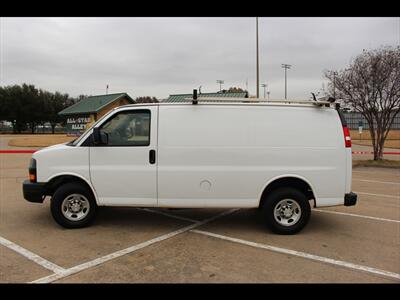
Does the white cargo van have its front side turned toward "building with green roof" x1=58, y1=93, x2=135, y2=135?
no

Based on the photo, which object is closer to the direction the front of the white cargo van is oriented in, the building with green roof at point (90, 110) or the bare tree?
the building with green roof

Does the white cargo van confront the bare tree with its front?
no

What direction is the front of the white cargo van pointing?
to the viewer's left

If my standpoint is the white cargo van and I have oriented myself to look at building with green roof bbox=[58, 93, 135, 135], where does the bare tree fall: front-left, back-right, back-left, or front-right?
front-right

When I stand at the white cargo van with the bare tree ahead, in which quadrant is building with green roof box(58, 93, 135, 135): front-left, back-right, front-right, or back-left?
front-left
